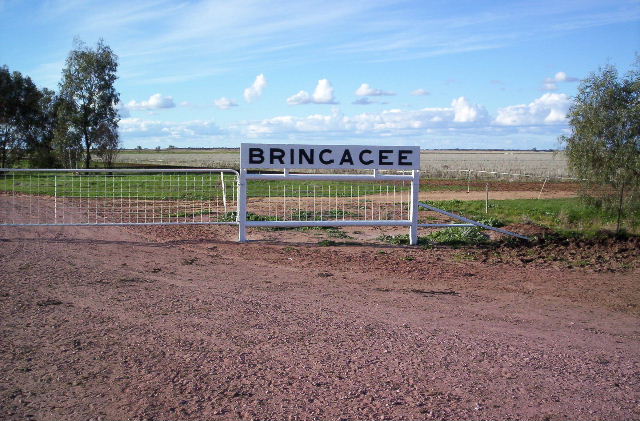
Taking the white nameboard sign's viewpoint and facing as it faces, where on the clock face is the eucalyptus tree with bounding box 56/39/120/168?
The eucalyptus tree is roughly at 5 o'clock from the white nameboard sign.

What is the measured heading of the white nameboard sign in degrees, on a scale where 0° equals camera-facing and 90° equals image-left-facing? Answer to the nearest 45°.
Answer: approximately 0°

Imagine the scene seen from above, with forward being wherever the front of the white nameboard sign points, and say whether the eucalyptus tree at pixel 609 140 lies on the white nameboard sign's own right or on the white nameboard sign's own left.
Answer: on the white nameboard sign's own left
